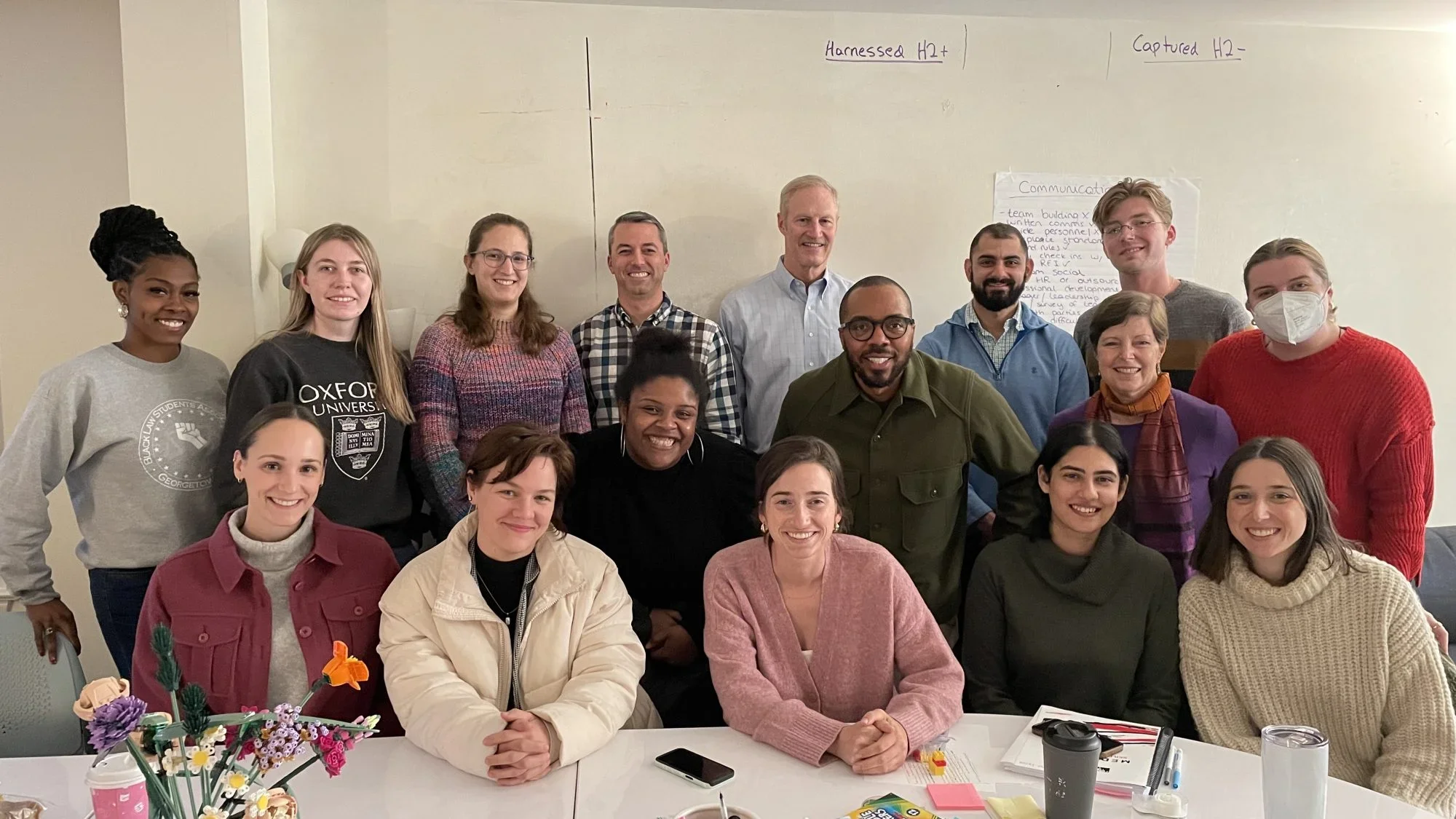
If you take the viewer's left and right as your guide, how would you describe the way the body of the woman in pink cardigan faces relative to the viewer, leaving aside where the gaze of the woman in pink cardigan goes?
facing the viewer

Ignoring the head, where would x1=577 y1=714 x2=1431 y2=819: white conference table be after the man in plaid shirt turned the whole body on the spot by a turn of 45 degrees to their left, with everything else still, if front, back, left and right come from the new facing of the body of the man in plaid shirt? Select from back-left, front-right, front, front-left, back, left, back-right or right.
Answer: front-right

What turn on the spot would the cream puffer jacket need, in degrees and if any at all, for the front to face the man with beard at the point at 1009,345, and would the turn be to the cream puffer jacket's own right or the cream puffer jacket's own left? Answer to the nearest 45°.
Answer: approximately 135° to the cream puffer jacket's own left

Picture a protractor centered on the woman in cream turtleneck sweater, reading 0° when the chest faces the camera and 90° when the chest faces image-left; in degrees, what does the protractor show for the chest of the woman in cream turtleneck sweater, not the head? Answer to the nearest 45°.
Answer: approximately 0°

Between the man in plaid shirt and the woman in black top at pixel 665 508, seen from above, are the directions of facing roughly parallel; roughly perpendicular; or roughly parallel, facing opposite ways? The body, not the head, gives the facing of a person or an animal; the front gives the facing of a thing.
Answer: roughly parallel

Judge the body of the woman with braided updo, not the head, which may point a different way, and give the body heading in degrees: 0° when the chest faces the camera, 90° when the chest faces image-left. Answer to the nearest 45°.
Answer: approximately 315°

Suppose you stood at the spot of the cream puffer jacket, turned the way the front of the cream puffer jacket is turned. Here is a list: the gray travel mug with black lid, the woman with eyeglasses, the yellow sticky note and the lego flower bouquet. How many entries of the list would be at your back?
1

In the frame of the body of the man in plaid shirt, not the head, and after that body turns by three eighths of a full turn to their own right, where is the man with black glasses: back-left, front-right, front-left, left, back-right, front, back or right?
back

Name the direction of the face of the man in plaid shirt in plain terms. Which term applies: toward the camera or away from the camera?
toward the camera

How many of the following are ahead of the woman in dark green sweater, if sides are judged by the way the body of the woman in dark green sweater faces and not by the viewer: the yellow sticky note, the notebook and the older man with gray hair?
2

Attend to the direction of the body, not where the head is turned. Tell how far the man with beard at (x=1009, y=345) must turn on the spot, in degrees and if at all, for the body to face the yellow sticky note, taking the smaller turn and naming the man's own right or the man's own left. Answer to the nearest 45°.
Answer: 0° — they already face it

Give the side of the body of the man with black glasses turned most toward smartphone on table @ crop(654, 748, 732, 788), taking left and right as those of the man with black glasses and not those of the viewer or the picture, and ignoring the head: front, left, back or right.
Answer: front

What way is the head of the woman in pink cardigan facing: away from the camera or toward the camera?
toward the camera

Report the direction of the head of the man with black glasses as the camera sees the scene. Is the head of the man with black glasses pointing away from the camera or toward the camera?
toward the camera

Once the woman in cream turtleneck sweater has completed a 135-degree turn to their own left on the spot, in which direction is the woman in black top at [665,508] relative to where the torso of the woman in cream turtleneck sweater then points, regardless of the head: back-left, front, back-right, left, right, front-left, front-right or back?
back-left

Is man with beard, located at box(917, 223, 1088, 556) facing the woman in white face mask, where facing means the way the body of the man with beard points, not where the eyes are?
no

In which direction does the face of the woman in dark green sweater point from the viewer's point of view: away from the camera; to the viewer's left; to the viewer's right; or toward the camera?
toward the camera

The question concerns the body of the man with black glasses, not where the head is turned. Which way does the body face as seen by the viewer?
toward the camera
